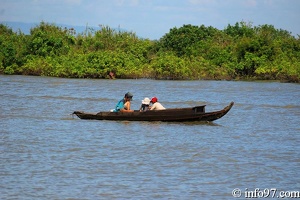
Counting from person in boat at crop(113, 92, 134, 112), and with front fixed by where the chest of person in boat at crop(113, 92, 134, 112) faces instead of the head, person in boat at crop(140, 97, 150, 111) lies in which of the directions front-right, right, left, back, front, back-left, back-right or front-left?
front

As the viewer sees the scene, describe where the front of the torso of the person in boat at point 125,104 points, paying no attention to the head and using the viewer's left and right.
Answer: facing to the right of the viewer

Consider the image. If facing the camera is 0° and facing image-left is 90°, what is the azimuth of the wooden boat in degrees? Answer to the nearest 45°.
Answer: approximately 270°
